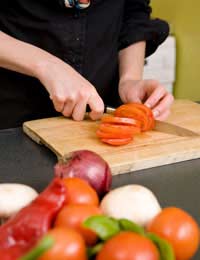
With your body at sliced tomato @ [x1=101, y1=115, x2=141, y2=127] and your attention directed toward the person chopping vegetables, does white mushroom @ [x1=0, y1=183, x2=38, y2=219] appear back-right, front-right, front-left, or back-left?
back-left

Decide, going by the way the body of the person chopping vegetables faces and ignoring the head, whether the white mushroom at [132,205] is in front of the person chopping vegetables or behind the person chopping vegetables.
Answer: in front

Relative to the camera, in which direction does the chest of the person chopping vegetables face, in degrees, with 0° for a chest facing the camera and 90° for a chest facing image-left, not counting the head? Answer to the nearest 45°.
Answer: approximately 0°

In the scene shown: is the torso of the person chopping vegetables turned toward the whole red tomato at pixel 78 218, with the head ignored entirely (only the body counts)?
yes

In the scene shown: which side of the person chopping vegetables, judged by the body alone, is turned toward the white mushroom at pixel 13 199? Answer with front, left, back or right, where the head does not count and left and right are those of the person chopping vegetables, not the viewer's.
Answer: front

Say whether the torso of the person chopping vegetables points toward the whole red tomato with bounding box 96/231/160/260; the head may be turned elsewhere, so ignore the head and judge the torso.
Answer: yes

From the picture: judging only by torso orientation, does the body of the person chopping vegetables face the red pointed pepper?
yes

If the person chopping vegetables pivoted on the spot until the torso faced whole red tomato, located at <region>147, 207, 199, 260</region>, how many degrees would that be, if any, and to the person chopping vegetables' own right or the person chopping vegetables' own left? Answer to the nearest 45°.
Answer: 0° — they already face it
